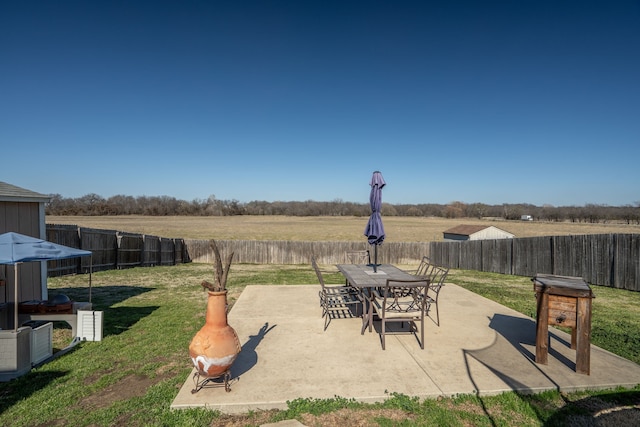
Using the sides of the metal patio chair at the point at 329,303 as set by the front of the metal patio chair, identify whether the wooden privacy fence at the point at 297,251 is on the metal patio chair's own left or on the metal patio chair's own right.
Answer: on the metal patio chair's own left

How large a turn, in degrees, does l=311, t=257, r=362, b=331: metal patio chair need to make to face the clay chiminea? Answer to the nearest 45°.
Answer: approximately 90° to its right

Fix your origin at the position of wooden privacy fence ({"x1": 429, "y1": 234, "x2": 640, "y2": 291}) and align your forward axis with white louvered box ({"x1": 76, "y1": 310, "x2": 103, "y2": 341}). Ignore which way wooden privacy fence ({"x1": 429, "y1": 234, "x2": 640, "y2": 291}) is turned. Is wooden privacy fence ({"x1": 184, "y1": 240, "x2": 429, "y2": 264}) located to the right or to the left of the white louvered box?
right

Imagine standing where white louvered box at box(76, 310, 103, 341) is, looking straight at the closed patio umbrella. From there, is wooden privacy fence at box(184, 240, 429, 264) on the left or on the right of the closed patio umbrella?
left

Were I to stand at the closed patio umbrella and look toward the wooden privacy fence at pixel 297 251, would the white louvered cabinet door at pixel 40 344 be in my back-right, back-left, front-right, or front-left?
back-left

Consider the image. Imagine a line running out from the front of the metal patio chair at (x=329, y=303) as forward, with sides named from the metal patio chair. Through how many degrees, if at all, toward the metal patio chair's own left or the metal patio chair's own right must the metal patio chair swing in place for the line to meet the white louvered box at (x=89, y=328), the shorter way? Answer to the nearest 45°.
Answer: approximately 180°

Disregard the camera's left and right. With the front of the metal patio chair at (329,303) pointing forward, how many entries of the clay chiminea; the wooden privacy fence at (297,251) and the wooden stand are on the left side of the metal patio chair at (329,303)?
1

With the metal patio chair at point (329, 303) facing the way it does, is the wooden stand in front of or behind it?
in front

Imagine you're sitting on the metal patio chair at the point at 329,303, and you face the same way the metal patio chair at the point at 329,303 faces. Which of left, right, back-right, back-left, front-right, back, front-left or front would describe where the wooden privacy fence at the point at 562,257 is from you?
front-left

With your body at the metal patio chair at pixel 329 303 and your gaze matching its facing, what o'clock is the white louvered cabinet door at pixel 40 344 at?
The white louvered cabinet door is roughly at 5 o'clock from the metal patio chair.

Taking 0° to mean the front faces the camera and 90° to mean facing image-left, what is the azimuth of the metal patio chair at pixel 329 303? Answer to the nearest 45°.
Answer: approximately 270°
